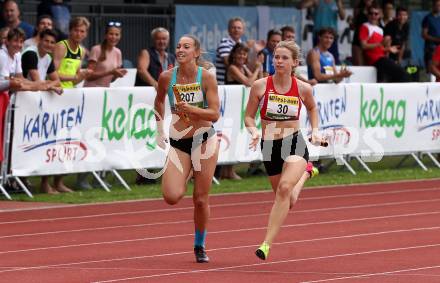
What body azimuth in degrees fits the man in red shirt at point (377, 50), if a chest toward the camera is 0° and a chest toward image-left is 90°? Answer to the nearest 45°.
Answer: approximately 315°

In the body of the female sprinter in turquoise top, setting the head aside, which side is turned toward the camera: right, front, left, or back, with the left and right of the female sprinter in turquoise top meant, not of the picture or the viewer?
front

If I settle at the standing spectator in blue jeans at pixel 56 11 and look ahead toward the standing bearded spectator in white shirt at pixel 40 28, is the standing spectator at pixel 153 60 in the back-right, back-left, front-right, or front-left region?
front-left

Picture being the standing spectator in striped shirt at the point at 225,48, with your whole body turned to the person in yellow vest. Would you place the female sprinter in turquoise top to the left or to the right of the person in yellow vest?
left

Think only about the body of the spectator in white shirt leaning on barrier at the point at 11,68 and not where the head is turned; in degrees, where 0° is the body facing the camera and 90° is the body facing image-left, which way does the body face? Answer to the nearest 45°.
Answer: approximately 315°

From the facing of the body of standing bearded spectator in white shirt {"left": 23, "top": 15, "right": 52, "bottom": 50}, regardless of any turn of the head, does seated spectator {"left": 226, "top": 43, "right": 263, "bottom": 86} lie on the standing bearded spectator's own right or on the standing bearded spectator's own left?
on the standing bearded spectator's own left

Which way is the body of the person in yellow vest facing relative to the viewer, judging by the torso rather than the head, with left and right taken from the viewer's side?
facing the viewer and to the right of the viewer

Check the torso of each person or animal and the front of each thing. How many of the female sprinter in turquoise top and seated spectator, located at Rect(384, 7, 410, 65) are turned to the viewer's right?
0

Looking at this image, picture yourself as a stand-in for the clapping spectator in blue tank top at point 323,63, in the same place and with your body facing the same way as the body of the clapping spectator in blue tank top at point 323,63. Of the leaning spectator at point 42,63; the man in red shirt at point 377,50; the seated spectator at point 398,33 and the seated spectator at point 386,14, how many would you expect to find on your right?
1

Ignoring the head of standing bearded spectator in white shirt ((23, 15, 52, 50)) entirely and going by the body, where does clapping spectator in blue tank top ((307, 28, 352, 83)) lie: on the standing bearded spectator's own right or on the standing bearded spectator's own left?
on the standing bearded spectator's own left
